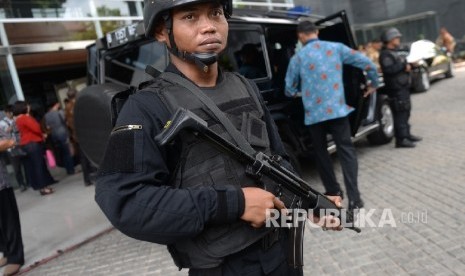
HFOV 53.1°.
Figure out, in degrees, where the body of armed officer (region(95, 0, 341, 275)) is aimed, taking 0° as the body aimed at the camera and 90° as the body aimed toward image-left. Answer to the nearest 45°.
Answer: approximately 315°

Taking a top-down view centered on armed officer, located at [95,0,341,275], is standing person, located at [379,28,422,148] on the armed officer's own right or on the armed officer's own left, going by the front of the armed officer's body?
on the armed officer's own left
